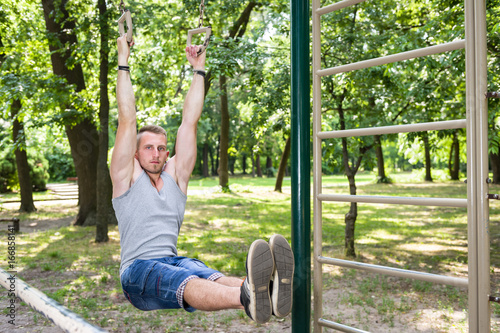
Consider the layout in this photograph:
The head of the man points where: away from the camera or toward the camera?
toward the camera

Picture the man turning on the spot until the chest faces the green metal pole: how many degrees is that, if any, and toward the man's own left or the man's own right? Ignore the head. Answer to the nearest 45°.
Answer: approximately 45° to the man's own left

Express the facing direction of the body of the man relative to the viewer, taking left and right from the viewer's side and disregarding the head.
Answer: facing the viewer and to the right of the viewer
